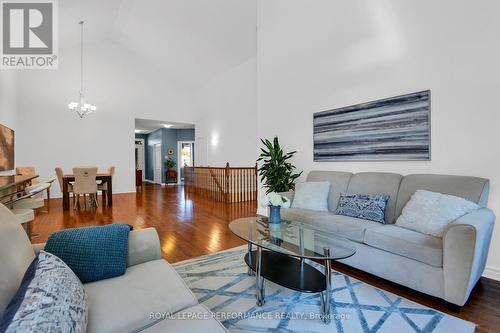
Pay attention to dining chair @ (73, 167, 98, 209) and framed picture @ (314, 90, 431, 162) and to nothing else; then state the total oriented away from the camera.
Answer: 1

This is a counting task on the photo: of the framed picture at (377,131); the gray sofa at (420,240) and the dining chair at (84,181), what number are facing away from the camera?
1

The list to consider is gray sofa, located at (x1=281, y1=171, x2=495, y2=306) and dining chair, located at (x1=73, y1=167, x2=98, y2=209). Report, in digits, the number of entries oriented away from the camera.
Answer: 1

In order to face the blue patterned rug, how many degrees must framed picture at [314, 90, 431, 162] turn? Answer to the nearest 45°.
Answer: approximately 45° to its left

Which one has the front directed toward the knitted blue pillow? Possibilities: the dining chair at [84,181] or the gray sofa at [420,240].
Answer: the gray sofa

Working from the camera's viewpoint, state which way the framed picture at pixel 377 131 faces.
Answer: facing the viewer and to the left of the viewer

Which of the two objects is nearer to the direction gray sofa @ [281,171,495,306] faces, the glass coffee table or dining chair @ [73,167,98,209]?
the glass coffee table

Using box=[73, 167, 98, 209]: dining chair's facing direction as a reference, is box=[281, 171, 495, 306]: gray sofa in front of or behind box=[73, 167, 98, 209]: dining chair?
behind

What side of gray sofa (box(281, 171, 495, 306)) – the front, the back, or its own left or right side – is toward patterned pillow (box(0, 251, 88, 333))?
front

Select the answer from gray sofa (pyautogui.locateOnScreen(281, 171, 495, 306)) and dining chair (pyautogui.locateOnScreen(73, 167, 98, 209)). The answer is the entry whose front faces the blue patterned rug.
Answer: the gray sofa

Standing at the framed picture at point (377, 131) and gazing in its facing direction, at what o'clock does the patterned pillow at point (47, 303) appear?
The patterned pillow is roughly at 11 o'clock from the framed picture.

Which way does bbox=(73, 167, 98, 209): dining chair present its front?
away from the camera

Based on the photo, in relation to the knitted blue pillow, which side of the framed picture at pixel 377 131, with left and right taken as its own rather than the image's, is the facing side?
front

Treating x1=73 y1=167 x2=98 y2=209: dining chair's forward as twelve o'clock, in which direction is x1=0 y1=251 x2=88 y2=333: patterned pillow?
The patterned pillow is roughly at 6 o'clock from the dining chair.
